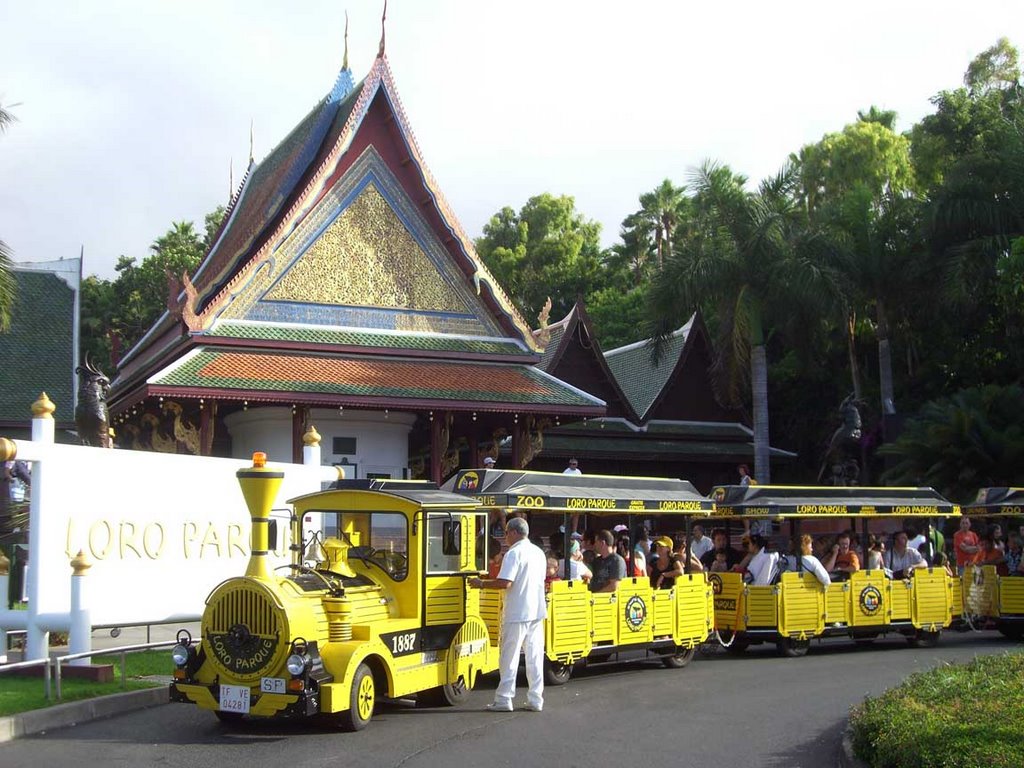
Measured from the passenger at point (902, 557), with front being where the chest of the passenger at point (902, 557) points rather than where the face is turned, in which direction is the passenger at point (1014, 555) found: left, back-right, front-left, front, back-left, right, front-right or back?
back

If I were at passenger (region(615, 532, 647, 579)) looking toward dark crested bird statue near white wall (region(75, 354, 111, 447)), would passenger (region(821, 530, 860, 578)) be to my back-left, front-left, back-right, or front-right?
back-right

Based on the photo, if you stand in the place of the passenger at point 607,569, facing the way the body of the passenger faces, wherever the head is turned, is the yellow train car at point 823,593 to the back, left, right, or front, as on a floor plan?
back

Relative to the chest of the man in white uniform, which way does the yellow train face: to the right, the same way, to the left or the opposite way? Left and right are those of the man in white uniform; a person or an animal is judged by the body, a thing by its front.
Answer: to the left

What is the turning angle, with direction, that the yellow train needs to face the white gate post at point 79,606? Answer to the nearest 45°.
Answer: approximately 90° to its right

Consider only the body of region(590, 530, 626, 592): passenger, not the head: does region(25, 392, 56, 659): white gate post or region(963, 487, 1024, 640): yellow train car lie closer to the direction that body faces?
the white gate post

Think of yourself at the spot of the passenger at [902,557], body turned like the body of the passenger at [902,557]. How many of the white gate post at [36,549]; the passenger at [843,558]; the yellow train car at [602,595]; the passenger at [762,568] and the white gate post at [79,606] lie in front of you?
5

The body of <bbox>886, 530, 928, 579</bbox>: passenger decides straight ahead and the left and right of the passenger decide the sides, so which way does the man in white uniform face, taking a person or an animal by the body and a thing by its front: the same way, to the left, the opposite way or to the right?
to the right

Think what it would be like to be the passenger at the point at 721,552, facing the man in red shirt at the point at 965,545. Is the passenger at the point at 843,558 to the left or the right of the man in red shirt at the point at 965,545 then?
right

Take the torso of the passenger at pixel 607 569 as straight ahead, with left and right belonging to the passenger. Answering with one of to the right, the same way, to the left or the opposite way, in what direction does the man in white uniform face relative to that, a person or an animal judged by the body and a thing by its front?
to the right
